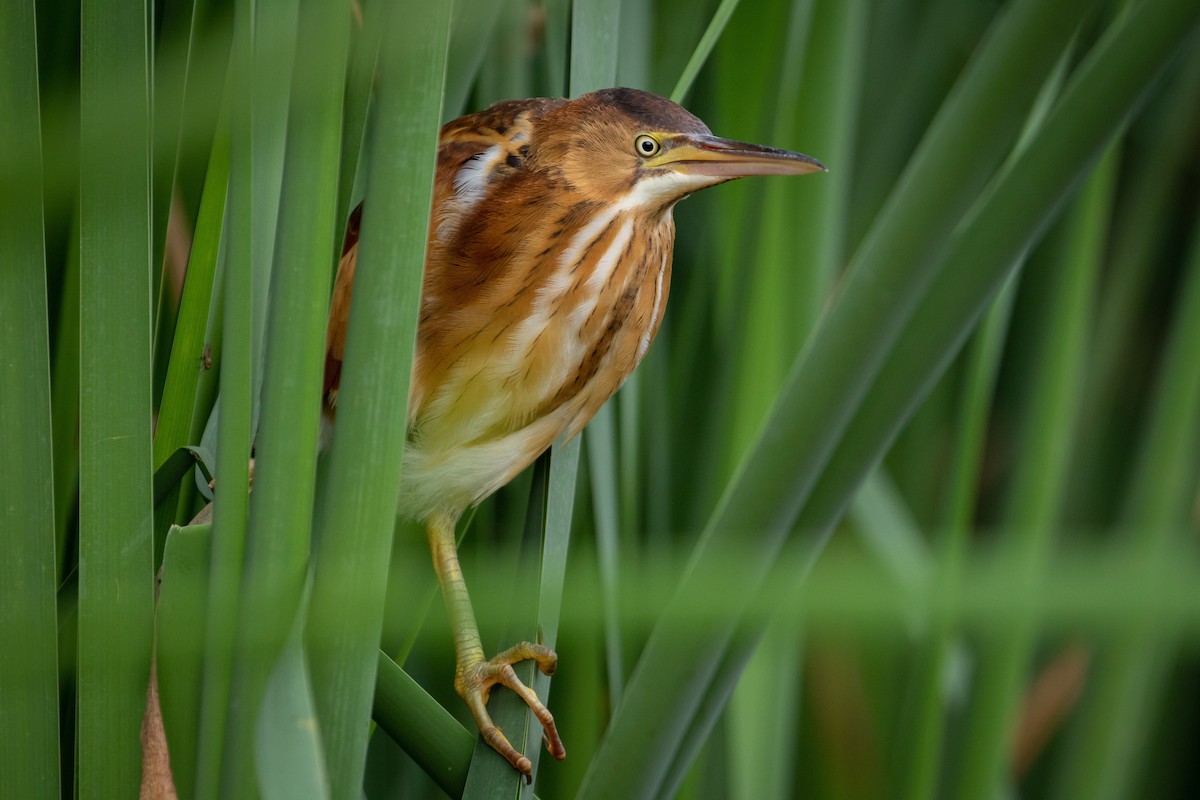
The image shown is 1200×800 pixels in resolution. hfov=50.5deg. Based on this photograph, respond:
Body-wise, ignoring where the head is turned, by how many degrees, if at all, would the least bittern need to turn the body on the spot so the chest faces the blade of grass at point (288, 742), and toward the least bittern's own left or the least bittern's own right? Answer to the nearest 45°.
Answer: approximately 90° to the least bittern's own right

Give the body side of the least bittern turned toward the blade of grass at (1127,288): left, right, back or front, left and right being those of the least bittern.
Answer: front

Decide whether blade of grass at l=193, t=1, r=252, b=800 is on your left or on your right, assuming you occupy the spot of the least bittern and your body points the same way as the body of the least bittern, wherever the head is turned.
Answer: on your right

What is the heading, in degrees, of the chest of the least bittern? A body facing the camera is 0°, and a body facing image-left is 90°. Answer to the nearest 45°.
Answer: approximately 270°

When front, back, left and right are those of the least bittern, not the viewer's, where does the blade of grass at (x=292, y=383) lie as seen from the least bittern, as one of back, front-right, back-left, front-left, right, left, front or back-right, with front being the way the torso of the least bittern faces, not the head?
right
